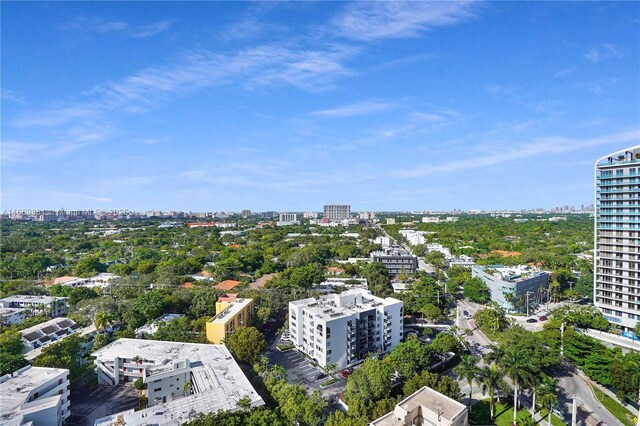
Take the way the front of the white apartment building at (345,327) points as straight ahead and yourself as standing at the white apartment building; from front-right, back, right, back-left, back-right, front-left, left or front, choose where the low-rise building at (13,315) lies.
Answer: back-right

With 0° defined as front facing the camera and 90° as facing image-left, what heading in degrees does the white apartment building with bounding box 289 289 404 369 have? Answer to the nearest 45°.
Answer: approximately 315°

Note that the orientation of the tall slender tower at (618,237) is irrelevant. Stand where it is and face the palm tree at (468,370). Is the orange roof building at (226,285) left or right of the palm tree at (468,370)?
right

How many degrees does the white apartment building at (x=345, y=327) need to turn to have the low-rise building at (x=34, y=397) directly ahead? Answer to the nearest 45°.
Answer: approximately 90° to its right

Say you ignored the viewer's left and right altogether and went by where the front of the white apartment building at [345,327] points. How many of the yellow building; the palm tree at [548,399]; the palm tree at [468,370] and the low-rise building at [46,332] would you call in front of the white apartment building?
2

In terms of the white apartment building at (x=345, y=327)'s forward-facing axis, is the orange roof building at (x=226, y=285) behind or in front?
behind

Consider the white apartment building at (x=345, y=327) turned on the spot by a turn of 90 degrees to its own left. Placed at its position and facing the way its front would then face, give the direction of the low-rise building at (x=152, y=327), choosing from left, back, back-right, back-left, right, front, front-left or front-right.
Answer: back-left
